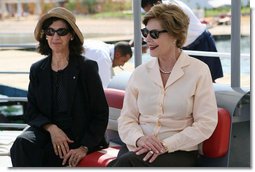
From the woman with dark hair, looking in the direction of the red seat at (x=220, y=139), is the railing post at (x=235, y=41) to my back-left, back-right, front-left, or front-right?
front-left

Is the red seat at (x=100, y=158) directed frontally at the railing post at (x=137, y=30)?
no

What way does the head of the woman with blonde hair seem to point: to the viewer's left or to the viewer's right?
to the viewer's left

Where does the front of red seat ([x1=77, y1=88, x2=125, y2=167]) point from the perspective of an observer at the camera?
facing the viewer and to the left of the viewer

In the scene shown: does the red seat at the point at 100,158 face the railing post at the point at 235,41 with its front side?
no

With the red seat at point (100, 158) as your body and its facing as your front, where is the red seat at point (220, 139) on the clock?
the red seat at point (220, 139) is roughly at 8 o'clock from the red seat at point (100, 158).

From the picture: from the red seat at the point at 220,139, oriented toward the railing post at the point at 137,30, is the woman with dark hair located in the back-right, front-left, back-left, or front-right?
front-left
